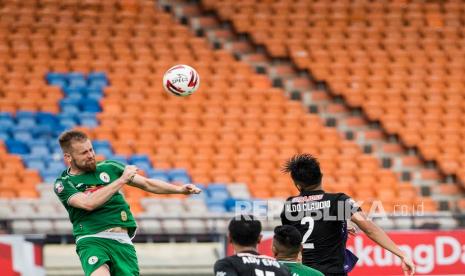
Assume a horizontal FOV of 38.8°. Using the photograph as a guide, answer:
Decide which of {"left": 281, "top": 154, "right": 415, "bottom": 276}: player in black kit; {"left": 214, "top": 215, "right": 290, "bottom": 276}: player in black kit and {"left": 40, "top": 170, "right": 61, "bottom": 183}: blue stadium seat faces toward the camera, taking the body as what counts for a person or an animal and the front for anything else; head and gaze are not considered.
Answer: the blue stadium seat

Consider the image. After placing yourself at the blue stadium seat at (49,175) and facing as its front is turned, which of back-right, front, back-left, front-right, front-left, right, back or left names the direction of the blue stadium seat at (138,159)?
left

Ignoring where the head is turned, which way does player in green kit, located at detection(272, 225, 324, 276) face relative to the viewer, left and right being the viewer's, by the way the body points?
facing away from the viewer

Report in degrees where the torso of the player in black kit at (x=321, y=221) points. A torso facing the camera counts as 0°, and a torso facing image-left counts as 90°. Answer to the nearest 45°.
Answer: approximately 225°

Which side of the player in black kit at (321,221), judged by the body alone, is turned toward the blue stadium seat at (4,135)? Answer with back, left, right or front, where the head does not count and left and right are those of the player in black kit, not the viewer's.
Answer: front

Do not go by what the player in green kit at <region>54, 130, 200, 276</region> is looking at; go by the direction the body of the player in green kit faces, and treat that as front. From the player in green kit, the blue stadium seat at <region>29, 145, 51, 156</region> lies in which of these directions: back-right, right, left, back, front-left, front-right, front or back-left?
back-left

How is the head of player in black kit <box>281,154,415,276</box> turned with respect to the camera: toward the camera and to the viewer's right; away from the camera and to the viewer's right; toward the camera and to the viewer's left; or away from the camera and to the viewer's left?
away from the camera and to the viewer's left

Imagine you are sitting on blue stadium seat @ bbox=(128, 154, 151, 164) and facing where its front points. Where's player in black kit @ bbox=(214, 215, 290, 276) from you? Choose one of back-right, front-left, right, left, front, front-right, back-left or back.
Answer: front

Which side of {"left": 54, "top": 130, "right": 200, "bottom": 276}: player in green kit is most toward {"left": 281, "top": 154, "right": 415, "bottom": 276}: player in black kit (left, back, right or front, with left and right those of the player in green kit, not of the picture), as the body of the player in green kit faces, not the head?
left

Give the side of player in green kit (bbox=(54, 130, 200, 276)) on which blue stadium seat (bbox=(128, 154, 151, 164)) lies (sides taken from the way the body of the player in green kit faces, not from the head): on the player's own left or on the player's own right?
on the player's own left

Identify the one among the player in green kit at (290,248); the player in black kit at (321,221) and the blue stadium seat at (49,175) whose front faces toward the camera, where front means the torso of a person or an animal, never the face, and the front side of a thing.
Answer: the blue stadium seat

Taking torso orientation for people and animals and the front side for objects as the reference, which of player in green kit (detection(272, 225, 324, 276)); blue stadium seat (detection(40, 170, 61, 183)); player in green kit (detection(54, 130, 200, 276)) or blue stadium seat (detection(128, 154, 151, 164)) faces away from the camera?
player in green kit (detection(272, 225, 324, 276))

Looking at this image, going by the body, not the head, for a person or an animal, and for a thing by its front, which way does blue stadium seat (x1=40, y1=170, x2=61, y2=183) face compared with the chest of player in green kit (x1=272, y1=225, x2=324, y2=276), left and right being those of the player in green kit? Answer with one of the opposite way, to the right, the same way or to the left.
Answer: the opposite way

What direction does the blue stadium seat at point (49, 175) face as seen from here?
toward the camera

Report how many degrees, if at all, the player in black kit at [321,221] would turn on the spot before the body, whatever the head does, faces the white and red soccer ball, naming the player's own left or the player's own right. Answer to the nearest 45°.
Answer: approximately 90° to the player's own left

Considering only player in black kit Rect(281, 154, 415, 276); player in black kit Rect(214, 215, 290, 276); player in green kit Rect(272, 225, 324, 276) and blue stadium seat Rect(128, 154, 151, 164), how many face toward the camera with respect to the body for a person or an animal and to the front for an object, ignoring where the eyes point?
1

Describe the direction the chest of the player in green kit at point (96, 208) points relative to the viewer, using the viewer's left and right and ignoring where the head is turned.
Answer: facing the viewer and to the right of the viewer

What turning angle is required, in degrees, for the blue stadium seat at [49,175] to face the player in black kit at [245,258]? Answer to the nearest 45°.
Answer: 0° — it already faces them

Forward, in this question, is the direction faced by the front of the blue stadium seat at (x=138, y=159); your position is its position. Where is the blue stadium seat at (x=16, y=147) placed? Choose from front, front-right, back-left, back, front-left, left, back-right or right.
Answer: right

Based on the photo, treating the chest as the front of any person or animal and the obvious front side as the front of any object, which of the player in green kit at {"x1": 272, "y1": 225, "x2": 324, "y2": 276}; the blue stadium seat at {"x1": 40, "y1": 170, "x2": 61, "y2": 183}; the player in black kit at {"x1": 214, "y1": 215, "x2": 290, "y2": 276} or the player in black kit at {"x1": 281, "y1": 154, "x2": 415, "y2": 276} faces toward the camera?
the blue stadium seat
